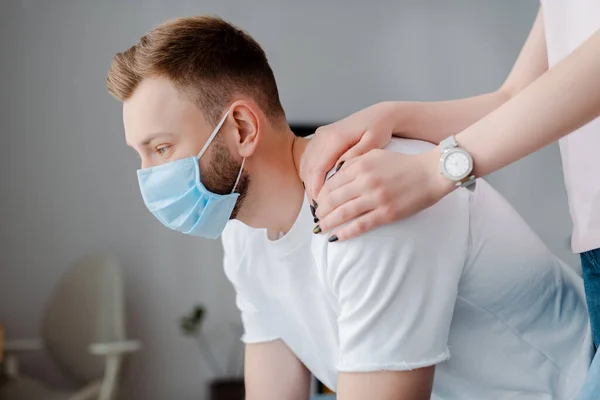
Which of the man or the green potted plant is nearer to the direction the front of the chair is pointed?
the man

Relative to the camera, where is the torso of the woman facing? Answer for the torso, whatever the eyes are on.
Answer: to the viewer's left

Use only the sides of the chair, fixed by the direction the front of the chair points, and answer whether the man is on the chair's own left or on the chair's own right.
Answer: on the chair's own left

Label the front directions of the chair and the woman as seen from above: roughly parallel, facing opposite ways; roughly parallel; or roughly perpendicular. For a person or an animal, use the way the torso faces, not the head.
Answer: roughly perpendicular

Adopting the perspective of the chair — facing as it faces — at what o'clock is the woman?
The woman is roughly at 10 o'clock from the chair.

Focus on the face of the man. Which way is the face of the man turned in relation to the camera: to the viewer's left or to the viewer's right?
to the viewer's left

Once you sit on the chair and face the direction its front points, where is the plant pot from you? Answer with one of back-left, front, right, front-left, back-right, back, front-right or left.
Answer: back-left

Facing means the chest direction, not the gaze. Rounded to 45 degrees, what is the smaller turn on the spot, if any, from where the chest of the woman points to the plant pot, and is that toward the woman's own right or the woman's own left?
approximately 45° to the woman's own right

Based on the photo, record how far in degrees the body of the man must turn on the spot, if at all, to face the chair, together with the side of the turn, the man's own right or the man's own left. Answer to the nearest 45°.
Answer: approximately 90° to the man's own right
